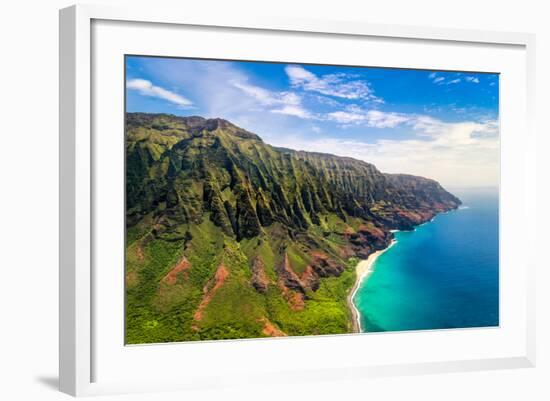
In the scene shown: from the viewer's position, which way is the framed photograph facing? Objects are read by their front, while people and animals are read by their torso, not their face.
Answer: facing the viewer and to the right of the viewer
